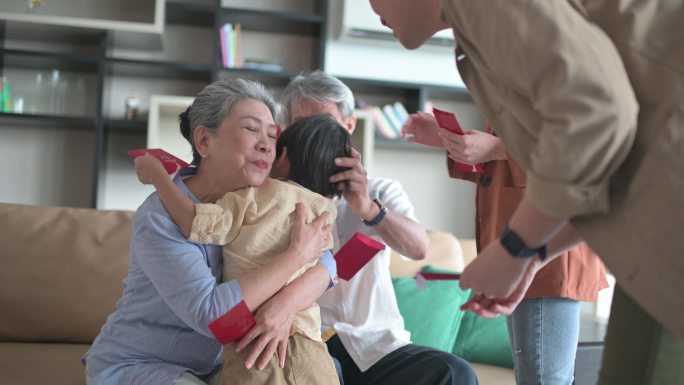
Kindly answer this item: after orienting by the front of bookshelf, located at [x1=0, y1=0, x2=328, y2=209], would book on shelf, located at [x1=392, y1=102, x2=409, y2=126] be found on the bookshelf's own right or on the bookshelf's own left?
on the bookshelf's own left

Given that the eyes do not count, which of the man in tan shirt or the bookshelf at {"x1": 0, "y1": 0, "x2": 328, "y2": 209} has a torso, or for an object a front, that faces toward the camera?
the bookshelf

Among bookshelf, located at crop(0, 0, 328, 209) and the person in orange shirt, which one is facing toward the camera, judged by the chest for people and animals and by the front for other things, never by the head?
the bookshelf

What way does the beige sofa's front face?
toward the camera

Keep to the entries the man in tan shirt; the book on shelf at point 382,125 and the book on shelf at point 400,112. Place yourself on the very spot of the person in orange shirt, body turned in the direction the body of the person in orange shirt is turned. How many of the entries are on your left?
1

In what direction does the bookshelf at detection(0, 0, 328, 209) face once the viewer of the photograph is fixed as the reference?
facing the viewer

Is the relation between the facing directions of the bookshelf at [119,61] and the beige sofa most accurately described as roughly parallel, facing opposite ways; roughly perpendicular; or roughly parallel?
roughly parallel

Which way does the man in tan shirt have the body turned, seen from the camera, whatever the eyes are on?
to the viewer's left

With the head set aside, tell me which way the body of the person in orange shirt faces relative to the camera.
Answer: to the viewer's left

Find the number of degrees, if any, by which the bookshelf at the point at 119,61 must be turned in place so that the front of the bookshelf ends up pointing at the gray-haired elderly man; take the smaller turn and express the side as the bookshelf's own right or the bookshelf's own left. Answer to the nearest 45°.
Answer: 0° — it already faces them

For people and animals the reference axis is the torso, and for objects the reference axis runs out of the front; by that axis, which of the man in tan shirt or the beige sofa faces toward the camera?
the beige sofa

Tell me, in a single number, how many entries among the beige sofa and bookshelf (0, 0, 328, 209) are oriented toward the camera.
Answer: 2
